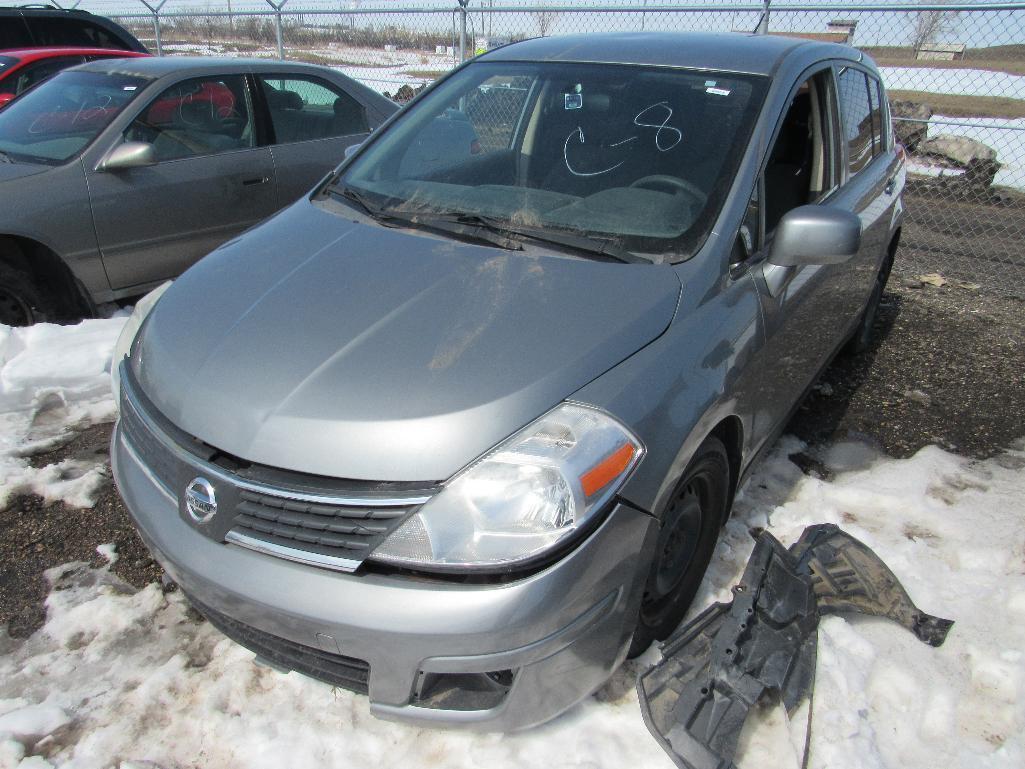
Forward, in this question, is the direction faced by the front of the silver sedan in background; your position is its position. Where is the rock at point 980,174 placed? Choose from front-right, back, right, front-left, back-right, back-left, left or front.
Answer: back-left

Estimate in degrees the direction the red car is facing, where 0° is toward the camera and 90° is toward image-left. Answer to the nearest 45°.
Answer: approximately 45°

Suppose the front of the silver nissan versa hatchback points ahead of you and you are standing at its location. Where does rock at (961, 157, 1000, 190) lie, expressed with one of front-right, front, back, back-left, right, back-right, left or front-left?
back

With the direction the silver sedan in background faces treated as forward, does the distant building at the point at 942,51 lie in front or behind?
behind

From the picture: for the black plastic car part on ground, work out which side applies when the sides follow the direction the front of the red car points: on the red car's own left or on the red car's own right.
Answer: on the red car's own left

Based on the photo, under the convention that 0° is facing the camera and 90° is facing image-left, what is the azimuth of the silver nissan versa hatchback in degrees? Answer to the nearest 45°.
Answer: approximately 45°

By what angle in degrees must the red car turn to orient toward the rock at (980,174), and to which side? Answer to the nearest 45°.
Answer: approximately 135° to its left

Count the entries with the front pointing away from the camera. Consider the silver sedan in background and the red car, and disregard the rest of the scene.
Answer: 0

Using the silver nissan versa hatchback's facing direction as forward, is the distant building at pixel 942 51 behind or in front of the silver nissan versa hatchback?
behind
